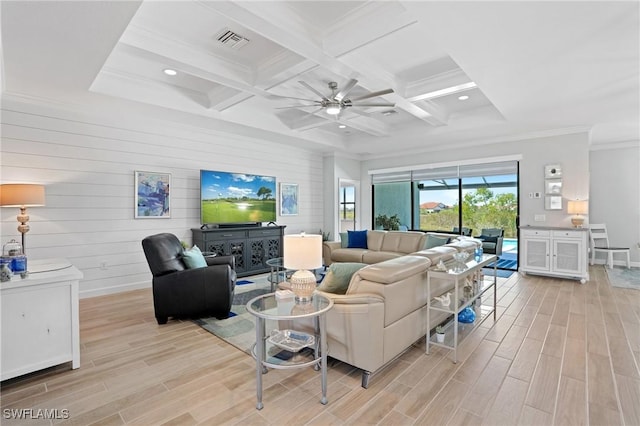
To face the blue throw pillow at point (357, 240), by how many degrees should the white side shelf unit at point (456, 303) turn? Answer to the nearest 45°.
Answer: approximately 180°

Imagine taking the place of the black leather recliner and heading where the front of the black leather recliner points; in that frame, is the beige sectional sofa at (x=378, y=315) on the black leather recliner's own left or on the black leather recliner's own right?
on the black leather recliner's own right

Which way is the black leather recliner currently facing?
to the viewer's right

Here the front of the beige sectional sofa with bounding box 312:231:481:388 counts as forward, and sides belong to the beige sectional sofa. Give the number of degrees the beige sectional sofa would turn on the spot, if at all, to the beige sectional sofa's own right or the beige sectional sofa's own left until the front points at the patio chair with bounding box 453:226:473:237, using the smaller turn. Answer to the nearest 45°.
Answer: approximately 45° to the beige sectional sofa's own right

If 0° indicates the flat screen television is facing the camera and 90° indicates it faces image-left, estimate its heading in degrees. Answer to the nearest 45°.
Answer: approximately 315°

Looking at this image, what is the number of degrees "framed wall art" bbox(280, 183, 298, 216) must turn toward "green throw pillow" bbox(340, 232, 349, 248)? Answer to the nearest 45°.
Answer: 0° — it already faces it

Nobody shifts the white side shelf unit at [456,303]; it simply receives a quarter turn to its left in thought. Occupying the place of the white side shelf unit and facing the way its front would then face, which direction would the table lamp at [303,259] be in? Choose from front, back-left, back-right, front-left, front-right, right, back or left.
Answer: back

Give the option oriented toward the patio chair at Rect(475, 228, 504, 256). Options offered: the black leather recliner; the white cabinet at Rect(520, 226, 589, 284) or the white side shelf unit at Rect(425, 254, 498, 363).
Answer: the black leather recliner

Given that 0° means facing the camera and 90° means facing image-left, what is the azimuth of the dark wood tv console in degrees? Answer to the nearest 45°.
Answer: approximately 315°

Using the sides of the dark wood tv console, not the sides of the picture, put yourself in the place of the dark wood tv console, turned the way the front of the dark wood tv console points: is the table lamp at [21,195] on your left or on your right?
on your right
